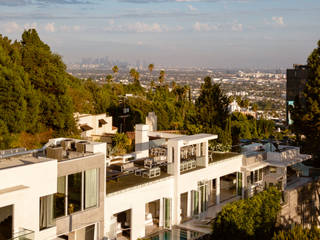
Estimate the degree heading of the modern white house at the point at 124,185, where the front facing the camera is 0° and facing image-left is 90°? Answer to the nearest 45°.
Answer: approximately 315°

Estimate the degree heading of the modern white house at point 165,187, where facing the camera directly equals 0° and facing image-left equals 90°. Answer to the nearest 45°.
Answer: approximately 315°

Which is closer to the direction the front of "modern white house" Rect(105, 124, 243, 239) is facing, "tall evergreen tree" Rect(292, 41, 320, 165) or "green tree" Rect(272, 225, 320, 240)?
the green tree

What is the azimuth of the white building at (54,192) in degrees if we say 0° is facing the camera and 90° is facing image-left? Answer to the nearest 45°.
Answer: approximately 315°

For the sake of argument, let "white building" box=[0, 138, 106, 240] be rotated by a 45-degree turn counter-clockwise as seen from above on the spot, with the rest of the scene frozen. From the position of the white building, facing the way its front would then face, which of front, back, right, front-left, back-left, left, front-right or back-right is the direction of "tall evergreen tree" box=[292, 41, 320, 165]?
front-left

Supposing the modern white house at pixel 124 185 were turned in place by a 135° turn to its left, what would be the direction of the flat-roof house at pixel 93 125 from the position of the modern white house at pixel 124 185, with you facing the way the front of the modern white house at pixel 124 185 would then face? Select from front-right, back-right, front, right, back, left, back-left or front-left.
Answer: front

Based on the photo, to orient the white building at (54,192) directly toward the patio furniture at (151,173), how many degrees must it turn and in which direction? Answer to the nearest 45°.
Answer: approximately 90° to its left

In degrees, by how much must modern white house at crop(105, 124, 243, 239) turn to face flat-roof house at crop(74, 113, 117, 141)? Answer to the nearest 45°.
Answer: approximately 135° to its left

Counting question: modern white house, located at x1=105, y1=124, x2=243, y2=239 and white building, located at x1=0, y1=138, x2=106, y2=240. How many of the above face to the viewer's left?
0

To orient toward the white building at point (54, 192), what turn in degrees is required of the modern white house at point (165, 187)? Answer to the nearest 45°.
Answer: approximately 90° to its right
